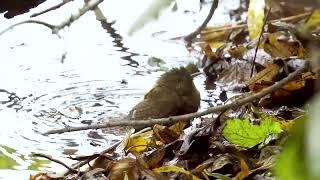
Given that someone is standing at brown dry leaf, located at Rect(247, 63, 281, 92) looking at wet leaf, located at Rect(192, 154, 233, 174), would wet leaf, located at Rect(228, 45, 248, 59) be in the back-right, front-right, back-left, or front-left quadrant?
back-right

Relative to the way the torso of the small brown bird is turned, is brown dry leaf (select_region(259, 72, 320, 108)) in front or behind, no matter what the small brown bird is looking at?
in front

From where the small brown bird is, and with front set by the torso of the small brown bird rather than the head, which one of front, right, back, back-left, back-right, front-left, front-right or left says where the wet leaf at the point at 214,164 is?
right

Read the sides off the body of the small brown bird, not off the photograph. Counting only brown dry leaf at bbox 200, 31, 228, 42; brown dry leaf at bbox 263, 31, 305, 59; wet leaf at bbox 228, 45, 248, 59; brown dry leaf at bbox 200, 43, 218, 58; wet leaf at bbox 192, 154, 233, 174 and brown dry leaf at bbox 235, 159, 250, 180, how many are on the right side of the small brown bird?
2

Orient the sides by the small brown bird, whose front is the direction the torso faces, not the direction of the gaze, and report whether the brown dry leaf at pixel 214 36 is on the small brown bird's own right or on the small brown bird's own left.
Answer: on the small brown bird's own left

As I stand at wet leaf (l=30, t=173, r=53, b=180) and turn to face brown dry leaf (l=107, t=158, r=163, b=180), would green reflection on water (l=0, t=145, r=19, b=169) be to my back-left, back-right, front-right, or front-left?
back-left

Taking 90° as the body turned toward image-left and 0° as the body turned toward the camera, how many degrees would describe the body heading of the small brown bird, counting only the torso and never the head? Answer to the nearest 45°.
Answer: approximately 270°

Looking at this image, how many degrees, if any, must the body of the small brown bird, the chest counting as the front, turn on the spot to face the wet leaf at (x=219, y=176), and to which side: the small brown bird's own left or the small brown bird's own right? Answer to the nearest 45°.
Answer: approximately 90° to the small brown bird's own right

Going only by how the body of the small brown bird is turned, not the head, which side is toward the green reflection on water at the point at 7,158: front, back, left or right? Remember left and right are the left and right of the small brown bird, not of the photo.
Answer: back

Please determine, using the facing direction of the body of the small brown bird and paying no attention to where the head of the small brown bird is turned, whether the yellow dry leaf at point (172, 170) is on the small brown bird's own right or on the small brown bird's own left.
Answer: on the small brown bird's own right
